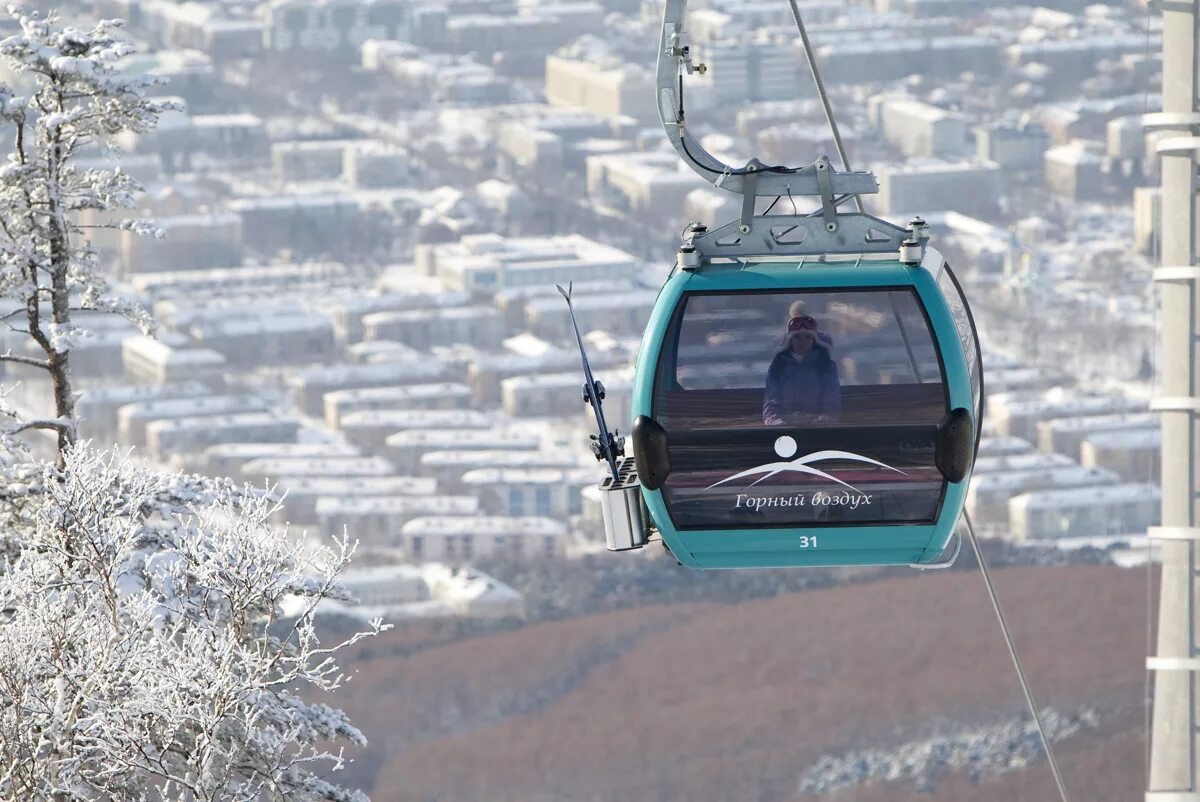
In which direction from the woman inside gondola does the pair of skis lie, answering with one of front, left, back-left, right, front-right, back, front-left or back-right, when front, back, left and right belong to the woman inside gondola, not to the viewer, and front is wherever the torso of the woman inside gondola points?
right

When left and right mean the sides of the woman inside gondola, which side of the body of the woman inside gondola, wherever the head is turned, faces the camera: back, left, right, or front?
front

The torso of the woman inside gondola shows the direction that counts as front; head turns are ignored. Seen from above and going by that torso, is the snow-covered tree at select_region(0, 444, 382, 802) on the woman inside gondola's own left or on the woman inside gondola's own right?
on the woman inside gondola's own right

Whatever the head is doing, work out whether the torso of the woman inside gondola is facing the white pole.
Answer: no
